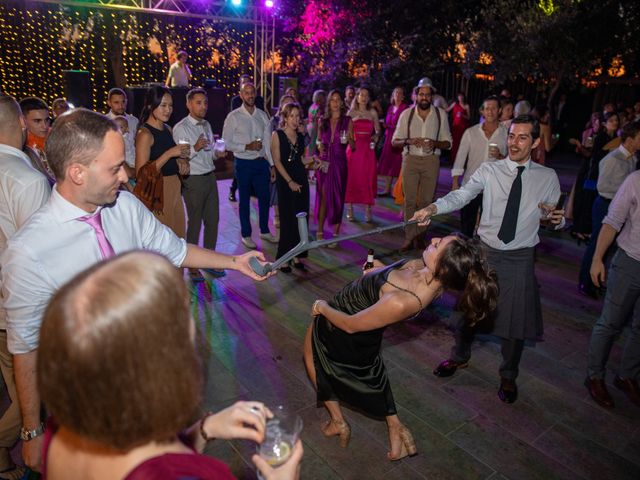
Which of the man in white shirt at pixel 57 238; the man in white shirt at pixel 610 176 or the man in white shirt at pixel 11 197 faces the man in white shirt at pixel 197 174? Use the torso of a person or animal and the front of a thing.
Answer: the man in white shirt at pixel 11 197

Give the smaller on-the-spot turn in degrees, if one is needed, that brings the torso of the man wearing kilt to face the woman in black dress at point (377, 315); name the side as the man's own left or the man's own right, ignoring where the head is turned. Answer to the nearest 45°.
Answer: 0° — they already face them

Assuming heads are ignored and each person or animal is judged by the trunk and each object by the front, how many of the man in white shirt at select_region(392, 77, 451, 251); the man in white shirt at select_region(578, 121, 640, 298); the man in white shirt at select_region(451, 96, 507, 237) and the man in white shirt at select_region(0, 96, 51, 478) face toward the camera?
2

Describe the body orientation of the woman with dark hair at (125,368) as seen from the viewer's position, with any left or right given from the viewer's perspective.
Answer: facing away from the viewer and to the right of the viewer

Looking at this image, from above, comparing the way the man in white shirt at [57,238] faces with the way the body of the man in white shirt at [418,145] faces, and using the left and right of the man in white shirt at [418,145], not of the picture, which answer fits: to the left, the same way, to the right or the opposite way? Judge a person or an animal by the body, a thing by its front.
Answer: to the left

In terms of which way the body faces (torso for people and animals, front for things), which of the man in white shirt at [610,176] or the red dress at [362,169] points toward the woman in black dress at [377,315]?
the red dress

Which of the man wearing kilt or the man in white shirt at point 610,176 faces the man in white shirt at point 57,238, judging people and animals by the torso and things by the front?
the man wearing kilt

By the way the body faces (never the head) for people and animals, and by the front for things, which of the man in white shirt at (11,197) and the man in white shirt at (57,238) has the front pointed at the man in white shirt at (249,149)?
the man in white shirt at (11,197)

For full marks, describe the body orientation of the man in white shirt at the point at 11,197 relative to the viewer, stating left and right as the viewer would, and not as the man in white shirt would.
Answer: facing away from the viewer and to the right of the viewer

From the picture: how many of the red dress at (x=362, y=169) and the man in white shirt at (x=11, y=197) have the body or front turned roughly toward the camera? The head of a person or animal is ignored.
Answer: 1
